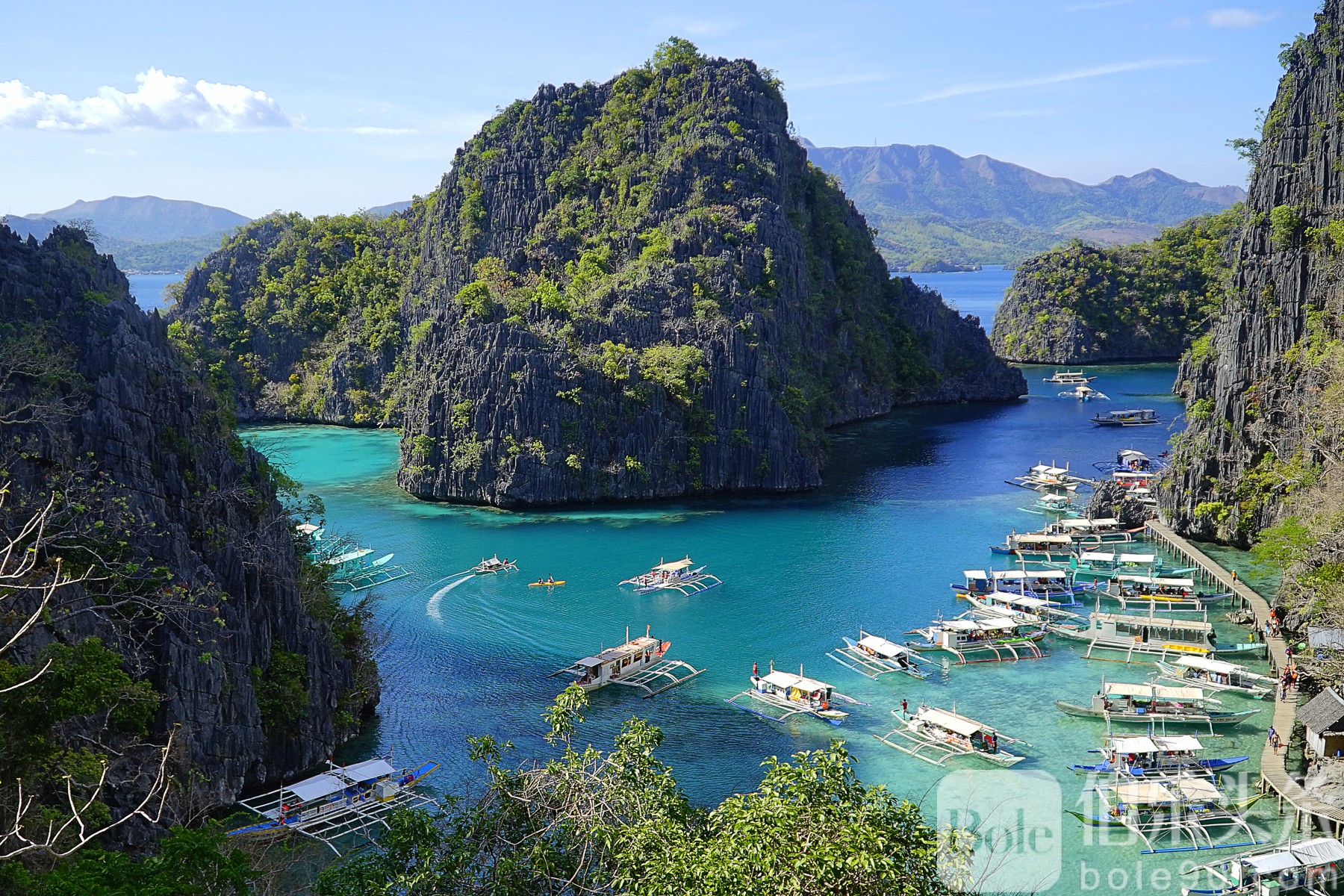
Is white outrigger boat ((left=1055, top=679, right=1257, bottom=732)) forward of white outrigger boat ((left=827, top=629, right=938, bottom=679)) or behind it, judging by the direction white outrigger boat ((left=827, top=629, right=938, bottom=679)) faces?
forward

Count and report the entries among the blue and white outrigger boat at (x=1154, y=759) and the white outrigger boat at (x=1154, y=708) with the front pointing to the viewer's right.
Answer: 2

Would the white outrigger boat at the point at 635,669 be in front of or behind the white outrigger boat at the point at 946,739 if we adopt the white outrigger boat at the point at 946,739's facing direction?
behind

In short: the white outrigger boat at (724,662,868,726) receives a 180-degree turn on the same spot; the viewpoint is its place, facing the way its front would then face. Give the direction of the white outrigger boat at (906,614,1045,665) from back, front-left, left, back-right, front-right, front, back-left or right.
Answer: right

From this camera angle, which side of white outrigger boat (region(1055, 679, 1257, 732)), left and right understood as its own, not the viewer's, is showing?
right

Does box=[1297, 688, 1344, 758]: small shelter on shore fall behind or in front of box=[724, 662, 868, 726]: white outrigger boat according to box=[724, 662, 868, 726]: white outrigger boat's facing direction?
in front
